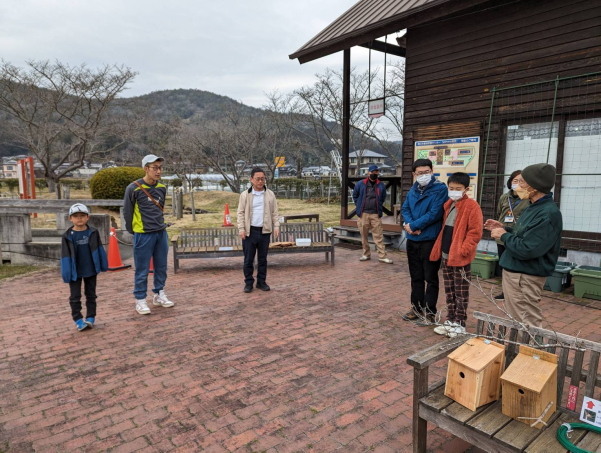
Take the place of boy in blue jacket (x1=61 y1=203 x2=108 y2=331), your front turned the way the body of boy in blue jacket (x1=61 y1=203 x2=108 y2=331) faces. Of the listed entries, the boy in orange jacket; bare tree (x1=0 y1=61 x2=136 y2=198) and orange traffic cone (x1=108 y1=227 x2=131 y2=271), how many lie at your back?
2

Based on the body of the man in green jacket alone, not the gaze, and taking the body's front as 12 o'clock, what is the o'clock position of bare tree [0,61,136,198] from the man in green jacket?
The bare tree is roughly at 1 o'clock from the man in green jacket.

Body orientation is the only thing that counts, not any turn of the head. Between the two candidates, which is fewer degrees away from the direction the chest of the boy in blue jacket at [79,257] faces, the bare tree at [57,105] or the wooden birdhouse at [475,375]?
the wooden birdhouse

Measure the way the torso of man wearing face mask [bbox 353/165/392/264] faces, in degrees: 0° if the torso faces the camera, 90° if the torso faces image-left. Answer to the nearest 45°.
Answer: approximately 0°

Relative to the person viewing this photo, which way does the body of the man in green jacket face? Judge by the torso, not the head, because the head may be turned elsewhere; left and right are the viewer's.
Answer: facing to the left of the viewer

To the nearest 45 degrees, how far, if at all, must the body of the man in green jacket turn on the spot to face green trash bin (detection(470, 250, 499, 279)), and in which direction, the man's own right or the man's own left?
approximately 90° to the man's own right

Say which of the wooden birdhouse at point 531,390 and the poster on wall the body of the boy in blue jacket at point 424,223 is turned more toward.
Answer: the wooden birdhouse

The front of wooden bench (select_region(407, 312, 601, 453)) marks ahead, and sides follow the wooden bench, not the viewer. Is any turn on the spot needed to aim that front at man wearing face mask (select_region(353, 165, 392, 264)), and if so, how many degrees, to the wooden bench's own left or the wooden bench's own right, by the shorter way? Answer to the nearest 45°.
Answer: approximately 90° to the wooden bench's own right

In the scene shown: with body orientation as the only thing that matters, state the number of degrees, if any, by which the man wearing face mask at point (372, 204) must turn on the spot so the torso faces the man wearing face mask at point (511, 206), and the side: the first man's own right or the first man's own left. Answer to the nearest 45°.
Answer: approximately 45° to the first man's own left
